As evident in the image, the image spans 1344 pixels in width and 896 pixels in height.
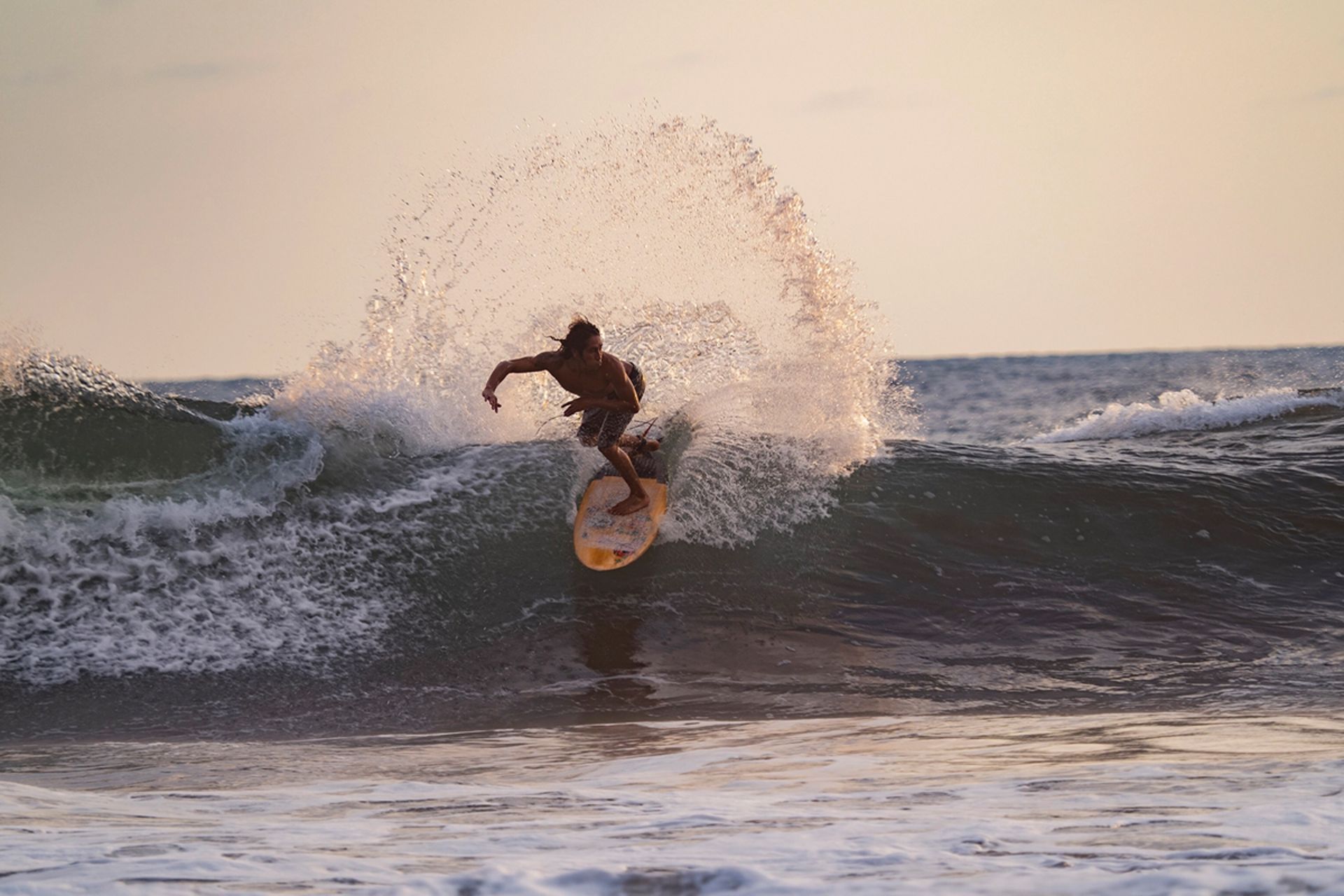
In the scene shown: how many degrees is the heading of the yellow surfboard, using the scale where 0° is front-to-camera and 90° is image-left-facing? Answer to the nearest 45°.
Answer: approximately 0°
